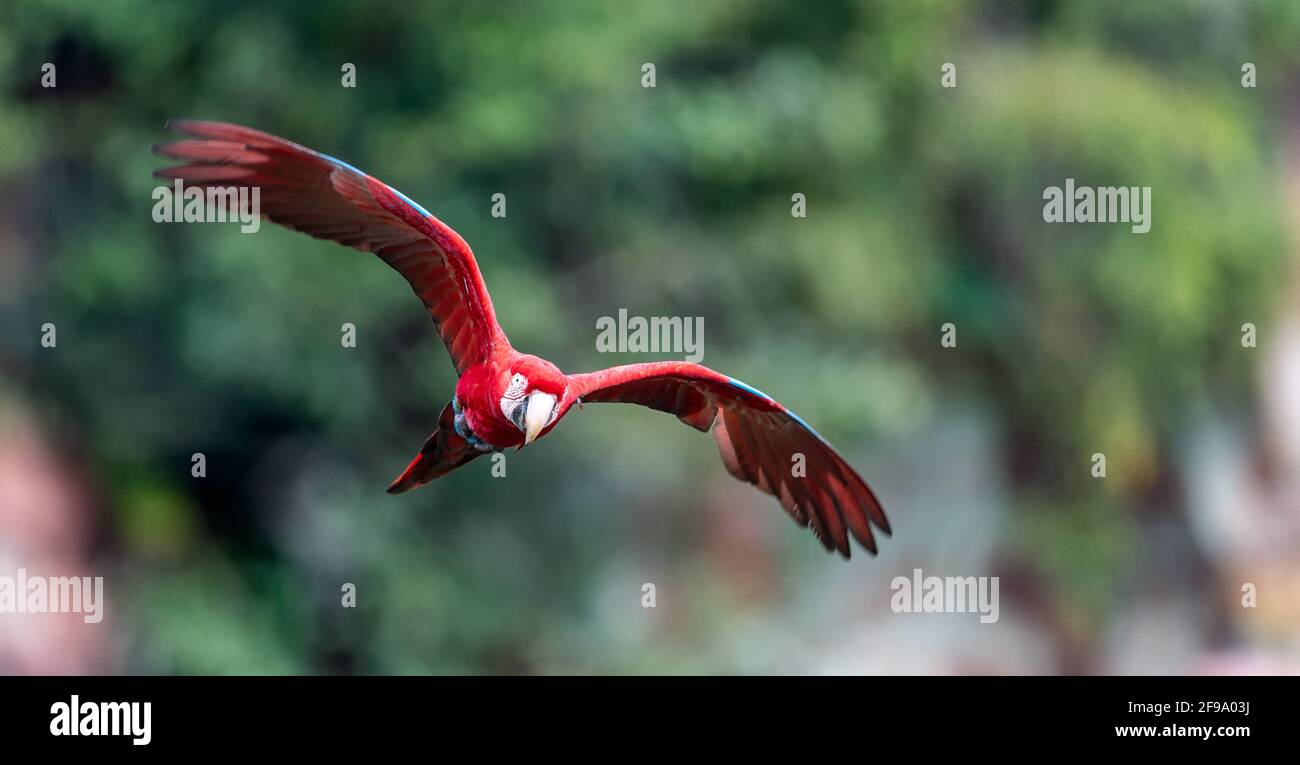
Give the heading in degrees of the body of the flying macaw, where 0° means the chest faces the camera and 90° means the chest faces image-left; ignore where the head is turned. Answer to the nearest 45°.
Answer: approximately 315°
